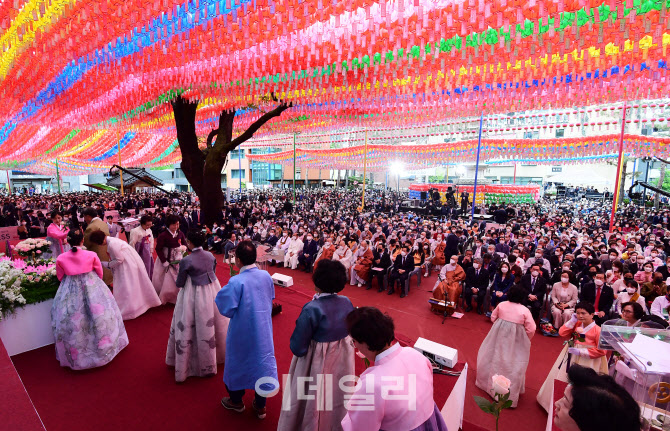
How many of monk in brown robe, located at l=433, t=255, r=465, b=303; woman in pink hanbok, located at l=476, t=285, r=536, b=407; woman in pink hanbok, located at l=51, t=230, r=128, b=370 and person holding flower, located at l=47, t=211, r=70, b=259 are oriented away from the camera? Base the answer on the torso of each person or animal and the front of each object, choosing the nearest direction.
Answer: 2

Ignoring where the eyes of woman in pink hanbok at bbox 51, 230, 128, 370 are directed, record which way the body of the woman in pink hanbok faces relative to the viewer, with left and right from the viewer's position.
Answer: facing away from the viewer

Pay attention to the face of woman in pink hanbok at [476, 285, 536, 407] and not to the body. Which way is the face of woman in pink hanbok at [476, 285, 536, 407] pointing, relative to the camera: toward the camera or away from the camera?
away from the camera

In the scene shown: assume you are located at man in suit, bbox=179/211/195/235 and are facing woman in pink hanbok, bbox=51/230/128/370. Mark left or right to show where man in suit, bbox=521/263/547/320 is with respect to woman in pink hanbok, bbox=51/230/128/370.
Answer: left

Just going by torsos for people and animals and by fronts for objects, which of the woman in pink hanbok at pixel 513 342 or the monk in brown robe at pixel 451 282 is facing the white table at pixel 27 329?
the monk in brown robe
